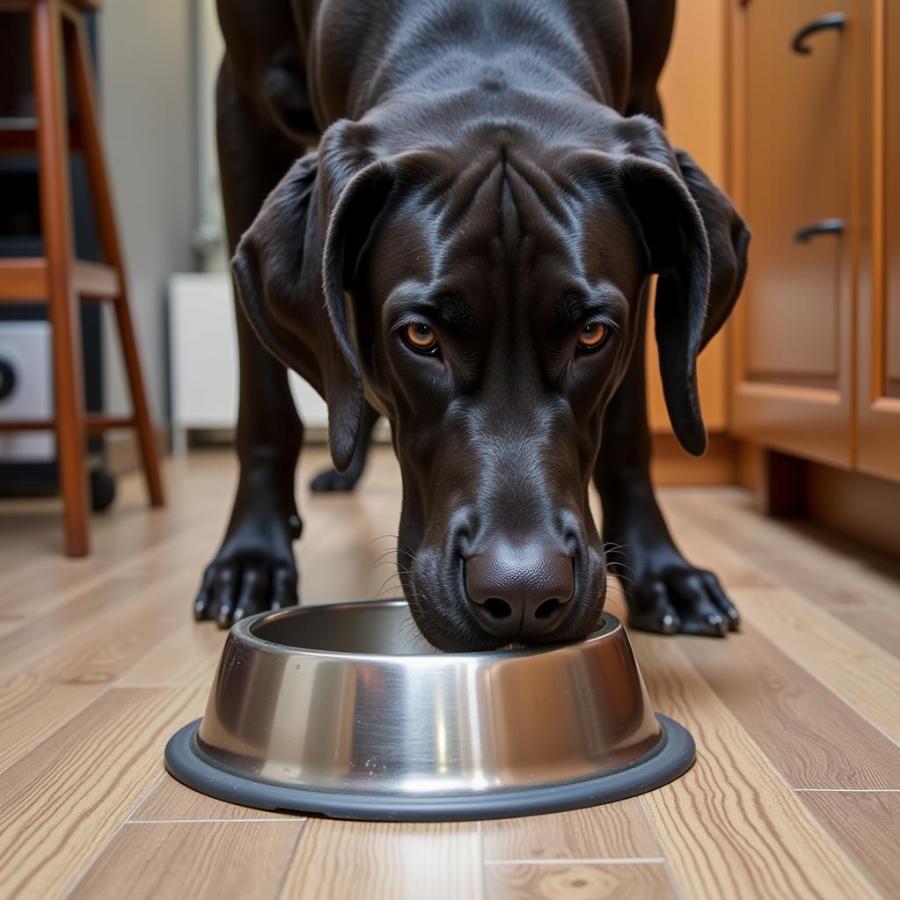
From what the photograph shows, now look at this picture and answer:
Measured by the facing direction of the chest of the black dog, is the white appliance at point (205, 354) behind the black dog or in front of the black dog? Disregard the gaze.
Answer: behind

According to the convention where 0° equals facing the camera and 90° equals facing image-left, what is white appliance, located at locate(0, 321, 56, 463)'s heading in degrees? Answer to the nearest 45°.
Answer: approximately 0°

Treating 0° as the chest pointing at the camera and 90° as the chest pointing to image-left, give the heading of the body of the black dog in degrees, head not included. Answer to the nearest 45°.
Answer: approximately 0°

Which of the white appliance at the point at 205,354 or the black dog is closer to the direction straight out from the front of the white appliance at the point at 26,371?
the black dog

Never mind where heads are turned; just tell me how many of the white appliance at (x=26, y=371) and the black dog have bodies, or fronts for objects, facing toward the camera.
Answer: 2

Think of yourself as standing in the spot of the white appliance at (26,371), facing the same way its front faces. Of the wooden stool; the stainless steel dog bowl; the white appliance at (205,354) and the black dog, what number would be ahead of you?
3

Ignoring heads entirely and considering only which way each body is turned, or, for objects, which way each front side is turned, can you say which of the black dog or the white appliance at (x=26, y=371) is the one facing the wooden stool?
the white appliance

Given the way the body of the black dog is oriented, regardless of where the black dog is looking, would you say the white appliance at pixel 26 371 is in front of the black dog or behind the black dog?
behind
